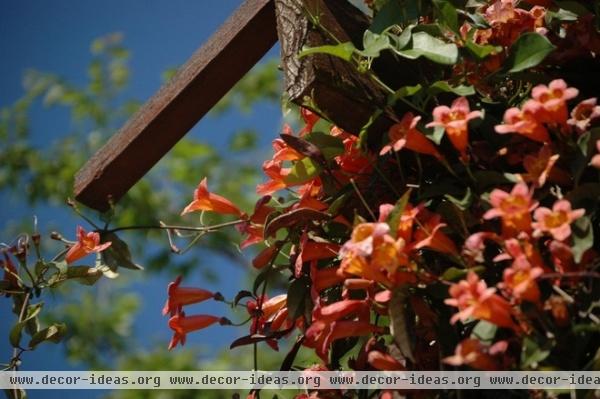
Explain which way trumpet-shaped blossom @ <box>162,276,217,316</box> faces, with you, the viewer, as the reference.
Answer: facing to the left of the viewer

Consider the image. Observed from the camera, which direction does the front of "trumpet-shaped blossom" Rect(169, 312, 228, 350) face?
facing to the left of the viewer

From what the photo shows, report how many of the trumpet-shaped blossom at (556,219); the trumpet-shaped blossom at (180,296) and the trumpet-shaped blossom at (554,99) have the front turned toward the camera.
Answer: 2

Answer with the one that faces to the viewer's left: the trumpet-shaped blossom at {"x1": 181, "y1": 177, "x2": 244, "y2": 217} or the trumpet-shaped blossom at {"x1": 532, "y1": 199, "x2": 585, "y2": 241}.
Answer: the trumpet-shaped blossom at {"x1": 181, "y1": 177, "x2": 244, "y2": 217}

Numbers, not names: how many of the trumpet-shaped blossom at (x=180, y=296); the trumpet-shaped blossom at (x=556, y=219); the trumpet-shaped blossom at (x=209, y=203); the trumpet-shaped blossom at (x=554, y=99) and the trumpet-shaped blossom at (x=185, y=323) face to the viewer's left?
3

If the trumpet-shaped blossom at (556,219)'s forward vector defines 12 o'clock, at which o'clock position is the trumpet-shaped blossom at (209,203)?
the trumpet-shaped blossom at (209,203) is roughly at 4 o'clock from the trumpet-shaped blossom at (556,219).

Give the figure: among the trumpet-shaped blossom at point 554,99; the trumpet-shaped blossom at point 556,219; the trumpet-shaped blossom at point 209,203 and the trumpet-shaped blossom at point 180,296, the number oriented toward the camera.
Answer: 2

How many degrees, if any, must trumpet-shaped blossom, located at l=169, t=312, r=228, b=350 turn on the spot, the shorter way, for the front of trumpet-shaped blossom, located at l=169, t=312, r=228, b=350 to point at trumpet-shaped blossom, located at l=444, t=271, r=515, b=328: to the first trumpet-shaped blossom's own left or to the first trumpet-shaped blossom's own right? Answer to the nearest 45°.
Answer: approximately 135° to the first trumpet-shaped blossom's own left

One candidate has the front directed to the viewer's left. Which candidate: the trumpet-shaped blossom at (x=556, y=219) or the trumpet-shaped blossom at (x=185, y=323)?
the trumpet-shaped blossom at (x=185, y=323)

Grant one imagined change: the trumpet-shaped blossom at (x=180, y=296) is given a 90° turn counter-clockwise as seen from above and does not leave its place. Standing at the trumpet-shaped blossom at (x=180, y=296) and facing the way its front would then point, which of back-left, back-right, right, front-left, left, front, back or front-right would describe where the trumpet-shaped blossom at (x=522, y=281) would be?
front-left

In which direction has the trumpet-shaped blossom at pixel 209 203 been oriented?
to the viewer's left
